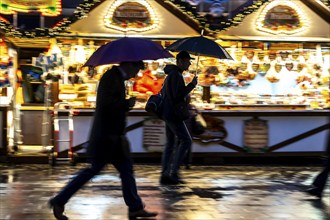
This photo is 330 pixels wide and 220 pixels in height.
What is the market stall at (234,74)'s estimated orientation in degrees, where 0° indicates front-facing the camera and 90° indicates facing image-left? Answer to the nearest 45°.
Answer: approximately 0°

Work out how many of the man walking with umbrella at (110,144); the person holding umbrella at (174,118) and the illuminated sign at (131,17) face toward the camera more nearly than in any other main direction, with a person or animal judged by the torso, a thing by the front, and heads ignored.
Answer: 1

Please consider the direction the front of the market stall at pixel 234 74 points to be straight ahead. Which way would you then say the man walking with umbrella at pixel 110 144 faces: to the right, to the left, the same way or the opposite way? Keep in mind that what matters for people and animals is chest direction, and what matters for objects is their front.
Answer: to the left

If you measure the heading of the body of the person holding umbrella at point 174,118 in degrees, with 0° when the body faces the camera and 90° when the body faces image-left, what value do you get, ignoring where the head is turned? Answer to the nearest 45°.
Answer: approximately 270°

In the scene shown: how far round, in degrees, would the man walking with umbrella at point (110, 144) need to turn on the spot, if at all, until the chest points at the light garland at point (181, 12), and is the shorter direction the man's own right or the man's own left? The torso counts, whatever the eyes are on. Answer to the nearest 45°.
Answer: approximately 90° to the man's own left

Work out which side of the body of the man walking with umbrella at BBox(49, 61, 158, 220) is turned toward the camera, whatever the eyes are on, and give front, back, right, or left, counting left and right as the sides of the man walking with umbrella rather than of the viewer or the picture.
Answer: right

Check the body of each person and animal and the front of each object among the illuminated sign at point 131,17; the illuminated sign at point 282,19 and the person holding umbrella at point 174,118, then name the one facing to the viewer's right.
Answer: the person holding umbrella

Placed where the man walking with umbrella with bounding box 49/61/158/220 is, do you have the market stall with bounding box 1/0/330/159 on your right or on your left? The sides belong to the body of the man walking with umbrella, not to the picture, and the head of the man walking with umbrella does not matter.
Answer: on your left

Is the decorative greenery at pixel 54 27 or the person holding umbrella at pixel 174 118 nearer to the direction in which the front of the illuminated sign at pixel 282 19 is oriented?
the person holding umbrella

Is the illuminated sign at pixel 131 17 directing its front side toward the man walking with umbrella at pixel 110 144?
yes

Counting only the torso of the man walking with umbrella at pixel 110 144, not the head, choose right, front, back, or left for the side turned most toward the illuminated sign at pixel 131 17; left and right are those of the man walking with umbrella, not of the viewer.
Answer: left

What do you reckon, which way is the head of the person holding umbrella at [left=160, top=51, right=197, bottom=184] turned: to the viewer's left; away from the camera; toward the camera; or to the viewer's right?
to the viewer's right
